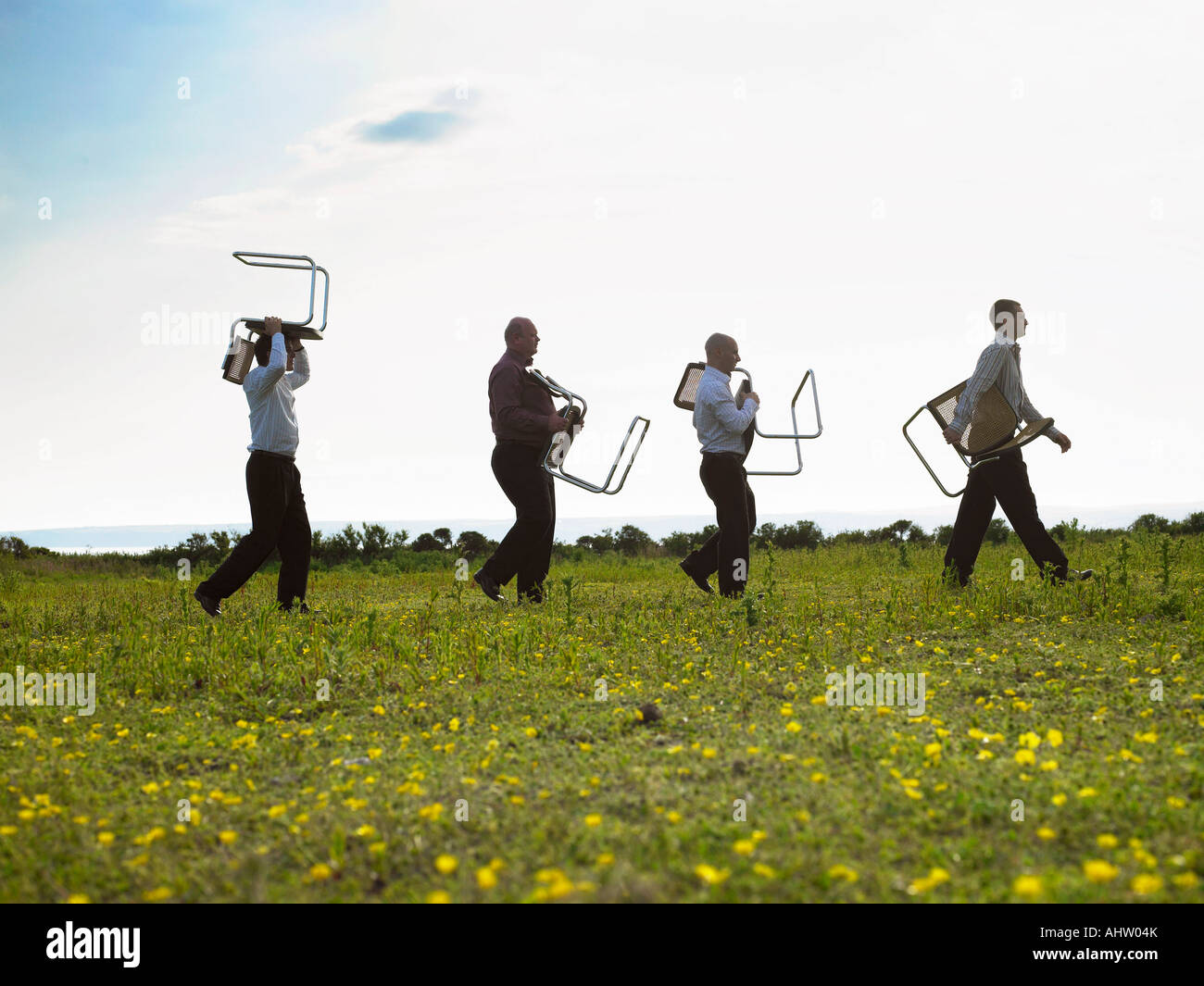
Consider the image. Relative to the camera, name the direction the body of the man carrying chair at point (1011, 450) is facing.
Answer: to the viewer's right

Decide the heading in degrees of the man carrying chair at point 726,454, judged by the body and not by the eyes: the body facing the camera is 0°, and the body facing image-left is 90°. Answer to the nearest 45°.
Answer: approximately 270°

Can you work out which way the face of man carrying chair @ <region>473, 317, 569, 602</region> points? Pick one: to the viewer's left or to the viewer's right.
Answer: to the viewer's right

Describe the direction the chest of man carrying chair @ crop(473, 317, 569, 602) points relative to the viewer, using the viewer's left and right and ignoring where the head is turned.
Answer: facing to the right of the viewer

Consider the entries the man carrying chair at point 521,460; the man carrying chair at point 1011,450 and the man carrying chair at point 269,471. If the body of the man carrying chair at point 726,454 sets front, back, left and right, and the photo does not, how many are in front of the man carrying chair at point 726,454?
1

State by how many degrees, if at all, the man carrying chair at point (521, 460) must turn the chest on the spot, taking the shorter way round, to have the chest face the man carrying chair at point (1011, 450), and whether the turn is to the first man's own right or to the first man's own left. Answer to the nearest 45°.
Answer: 0° — they already face them

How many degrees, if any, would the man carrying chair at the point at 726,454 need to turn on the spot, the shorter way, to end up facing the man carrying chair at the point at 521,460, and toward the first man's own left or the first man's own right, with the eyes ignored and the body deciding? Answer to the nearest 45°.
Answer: approximately 180°

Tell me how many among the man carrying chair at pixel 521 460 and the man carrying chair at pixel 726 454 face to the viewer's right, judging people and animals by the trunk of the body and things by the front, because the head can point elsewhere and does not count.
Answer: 2

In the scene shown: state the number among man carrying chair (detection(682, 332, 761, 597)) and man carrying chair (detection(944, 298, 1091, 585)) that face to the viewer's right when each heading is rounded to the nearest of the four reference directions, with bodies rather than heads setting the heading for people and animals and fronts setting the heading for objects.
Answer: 2

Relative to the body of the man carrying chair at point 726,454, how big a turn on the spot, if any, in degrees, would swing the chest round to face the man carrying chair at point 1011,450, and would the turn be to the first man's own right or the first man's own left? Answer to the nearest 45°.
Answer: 0° — they already face them

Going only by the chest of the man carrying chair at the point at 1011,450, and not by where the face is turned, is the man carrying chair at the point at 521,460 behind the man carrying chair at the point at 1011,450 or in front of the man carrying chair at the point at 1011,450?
behind

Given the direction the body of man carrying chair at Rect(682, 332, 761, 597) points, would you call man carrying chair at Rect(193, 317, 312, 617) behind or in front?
behind

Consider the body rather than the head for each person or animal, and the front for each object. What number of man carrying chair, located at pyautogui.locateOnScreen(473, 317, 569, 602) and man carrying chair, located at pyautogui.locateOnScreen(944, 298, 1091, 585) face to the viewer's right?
2
